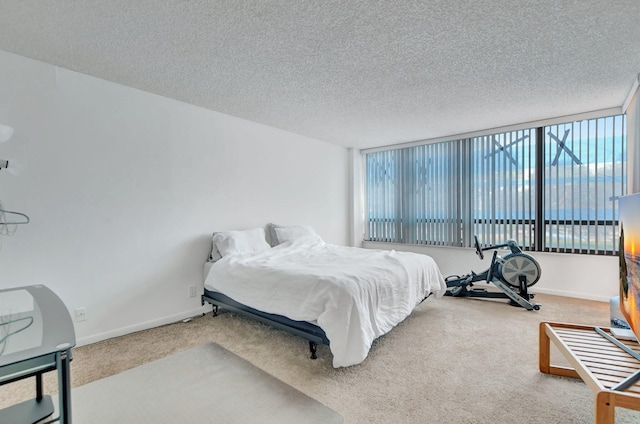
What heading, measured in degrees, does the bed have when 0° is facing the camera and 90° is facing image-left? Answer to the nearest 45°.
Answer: approximately 315°

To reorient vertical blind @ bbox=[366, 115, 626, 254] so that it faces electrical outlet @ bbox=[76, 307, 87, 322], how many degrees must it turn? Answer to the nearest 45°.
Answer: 0° — it already faces it

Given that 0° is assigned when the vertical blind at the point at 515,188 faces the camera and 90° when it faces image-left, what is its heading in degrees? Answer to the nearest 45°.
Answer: approximately 45°

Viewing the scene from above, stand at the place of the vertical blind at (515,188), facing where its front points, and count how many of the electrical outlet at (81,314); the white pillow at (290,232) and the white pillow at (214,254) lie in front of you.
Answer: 3

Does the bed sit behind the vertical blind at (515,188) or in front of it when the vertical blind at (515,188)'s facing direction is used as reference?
in front

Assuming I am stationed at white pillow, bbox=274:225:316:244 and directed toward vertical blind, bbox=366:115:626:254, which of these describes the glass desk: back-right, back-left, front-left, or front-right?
back-right

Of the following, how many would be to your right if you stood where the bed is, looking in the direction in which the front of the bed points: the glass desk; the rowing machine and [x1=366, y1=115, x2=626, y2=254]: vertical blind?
1

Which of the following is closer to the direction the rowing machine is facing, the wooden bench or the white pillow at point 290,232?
the wooden bench

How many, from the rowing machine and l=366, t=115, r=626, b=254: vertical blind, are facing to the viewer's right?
1

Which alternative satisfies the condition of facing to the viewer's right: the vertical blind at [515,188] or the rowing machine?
the rowing machine

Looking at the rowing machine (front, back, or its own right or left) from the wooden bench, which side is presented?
right

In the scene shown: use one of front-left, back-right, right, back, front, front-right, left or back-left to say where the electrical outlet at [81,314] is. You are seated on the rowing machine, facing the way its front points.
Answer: back-right

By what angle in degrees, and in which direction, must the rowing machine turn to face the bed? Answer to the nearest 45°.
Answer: approximately 135° to its right

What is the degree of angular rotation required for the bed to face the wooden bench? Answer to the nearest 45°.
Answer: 0° — it already faces it

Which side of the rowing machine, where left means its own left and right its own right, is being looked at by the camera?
right
